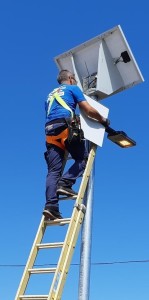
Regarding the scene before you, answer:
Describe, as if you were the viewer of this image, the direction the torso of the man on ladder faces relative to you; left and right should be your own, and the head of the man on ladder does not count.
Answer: facing away from the viewer and to the right of the viewer
